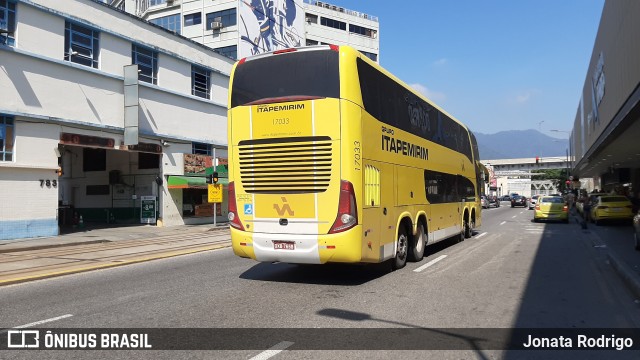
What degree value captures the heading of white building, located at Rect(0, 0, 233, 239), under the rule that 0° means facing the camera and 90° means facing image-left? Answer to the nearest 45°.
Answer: approximately 315°

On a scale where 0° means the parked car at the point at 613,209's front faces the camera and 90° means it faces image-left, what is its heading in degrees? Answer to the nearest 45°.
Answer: approximately 180°

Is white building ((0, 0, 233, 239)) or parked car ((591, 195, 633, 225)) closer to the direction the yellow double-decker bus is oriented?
the parked car

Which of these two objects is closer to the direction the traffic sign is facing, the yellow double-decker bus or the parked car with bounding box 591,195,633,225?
the yellow double-decker bus

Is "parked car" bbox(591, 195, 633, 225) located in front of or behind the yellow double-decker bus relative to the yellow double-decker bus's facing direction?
in front

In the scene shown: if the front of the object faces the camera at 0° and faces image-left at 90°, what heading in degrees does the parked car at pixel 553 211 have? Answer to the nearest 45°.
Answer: approximately 180°

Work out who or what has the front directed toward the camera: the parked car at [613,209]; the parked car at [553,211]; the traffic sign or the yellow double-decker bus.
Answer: the traffic sign

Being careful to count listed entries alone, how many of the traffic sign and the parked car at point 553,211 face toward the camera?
1

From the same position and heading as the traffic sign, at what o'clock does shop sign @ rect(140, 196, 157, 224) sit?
The shop sign is roughly at 4 o'clock from the traffic sign.

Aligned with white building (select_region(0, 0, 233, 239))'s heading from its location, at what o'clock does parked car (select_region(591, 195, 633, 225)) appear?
The parked car is roughly at 11 o'clock from the white building.

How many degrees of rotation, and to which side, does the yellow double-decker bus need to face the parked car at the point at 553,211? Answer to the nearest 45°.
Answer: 0° — it already faces it

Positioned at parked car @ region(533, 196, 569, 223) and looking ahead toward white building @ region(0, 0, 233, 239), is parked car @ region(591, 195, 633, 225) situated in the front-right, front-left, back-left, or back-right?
back-left

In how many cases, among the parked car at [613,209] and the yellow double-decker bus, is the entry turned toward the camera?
0
